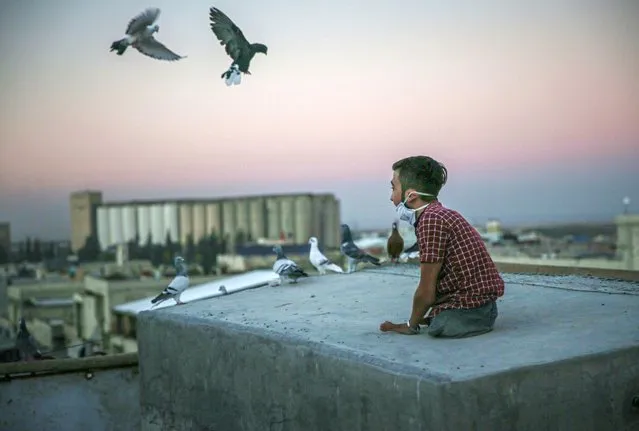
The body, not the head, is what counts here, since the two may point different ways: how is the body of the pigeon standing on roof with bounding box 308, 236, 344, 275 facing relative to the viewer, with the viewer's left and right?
facing to the left of the viewer

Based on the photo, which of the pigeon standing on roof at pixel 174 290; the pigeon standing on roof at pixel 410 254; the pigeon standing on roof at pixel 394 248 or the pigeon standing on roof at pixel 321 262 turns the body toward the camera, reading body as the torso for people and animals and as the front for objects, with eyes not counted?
the pigeon standing on roof at pixel 394 248

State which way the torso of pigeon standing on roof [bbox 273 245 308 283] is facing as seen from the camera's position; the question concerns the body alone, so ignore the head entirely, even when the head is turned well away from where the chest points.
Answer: to the viewer's left

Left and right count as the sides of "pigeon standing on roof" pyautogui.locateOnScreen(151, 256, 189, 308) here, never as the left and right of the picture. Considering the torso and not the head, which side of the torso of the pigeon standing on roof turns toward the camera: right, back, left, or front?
right

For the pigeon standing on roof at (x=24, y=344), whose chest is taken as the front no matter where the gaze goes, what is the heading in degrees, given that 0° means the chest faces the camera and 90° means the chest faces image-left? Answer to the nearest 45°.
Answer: approximately 90°

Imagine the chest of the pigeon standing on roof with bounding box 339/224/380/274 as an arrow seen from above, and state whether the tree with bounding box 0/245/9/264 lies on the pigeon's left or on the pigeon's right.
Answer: on the pigeon's right

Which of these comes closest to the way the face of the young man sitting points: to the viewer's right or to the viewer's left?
to the viewer's left

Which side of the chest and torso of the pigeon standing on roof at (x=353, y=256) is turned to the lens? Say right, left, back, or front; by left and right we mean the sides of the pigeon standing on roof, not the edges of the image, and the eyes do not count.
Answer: left

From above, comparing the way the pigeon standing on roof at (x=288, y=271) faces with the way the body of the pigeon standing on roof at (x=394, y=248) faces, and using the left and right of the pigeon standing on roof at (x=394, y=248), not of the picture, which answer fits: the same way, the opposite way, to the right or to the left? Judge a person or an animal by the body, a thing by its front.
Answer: to the right

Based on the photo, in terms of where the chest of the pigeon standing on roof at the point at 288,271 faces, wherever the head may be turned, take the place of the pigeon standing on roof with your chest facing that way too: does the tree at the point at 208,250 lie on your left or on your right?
on your right

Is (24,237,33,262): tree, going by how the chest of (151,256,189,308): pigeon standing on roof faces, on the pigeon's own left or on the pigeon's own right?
on the pigeon's own left
